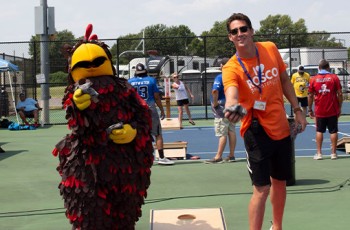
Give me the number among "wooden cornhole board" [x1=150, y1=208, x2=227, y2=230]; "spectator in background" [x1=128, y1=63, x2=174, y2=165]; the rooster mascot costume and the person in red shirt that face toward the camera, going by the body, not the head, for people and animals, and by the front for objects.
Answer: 2

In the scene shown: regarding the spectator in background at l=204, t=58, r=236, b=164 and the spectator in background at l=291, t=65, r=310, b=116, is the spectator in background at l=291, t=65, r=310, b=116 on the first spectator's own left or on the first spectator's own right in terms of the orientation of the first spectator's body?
on the first spectator's own right

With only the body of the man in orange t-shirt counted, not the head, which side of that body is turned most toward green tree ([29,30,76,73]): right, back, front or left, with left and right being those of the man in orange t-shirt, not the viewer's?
back

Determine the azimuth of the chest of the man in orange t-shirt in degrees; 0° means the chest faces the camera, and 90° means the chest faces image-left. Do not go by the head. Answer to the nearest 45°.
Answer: approximately 0°

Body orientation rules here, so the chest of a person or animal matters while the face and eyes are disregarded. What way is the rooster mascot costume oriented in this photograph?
toward the camera

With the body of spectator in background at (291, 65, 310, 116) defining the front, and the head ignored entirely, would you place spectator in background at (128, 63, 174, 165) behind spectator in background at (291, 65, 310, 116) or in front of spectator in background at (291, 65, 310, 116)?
in front

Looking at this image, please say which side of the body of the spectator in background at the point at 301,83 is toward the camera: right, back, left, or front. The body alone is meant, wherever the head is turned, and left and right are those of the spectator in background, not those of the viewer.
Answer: front
